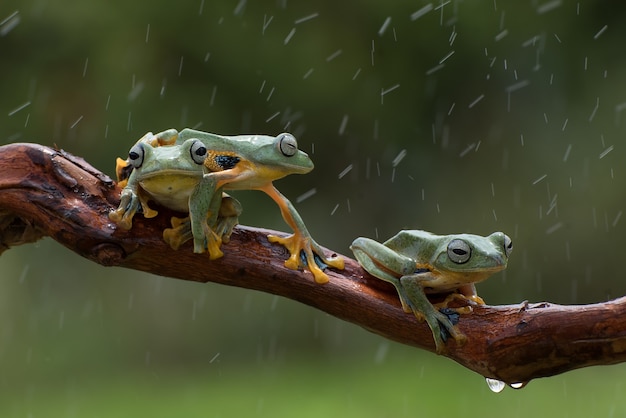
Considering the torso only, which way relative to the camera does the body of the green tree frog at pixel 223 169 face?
to the viewer's right

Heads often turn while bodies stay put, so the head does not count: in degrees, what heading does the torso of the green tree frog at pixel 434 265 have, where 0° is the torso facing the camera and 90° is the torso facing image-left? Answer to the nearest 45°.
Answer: approximately 315°

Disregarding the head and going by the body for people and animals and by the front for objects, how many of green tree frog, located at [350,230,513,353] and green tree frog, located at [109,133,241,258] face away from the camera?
0
